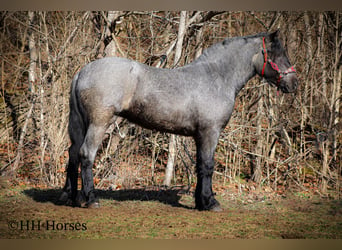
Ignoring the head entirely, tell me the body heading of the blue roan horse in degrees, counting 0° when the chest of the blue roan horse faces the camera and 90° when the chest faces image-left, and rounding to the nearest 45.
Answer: approximately 270°
